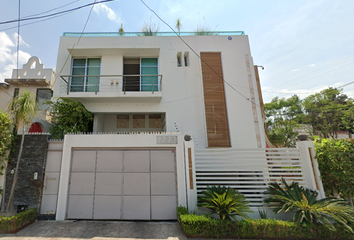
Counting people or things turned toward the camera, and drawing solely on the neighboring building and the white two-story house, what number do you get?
2

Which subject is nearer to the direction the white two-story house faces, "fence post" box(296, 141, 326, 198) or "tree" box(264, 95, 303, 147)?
the fence post

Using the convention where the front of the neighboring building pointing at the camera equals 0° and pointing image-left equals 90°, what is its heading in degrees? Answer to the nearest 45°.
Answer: approximately 0°

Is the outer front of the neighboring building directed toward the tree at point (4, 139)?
yes

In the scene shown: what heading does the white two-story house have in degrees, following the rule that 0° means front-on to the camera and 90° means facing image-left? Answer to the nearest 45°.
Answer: approximately 0°

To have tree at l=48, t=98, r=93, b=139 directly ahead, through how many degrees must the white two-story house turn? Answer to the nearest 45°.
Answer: approximately 90° to its right

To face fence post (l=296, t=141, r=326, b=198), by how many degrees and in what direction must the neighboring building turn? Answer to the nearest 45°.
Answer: approximately 45° to its left

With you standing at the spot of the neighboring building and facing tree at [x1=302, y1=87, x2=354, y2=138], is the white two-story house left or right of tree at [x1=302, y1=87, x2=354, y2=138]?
right

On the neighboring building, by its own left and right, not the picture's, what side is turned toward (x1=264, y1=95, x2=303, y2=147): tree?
left

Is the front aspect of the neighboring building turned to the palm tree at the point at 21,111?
yes
